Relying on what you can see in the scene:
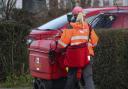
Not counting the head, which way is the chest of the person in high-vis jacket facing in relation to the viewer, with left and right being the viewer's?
facing away from the viewer and to the left of the viewer

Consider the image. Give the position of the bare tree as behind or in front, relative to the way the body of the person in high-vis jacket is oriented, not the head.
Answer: in front
